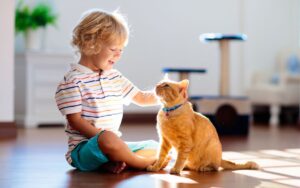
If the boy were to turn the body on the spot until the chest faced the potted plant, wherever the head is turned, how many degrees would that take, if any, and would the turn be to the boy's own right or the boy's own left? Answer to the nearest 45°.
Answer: approximately 135° to the boy's own left

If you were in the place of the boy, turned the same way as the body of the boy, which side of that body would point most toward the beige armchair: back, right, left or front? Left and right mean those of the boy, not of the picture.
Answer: left

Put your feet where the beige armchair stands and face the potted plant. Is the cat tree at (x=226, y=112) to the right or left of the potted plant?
left

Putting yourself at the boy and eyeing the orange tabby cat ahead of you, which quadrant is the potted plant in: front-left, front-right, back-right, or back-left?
back-left

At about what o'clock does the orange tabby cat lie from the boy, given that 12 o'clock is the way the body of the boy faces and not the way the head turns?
The orange tabby cat is roughly at 11 o'clock from the boy.

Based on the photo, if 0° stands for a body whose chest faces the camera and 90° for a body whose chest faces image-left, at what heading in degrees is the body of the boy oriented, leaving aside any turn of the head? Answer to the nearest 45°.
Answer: approximately 315°

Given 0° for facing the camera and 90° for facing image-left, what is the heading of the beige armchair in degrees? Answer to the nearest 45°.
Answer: approximately 45°

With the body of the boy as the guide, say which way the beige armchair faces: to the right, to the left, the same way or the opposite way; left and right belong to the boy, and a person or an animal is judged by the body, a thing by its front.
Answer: to the right

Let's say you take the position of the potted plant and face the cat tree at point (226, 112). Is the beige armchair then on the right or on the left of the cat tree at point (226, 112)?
left
